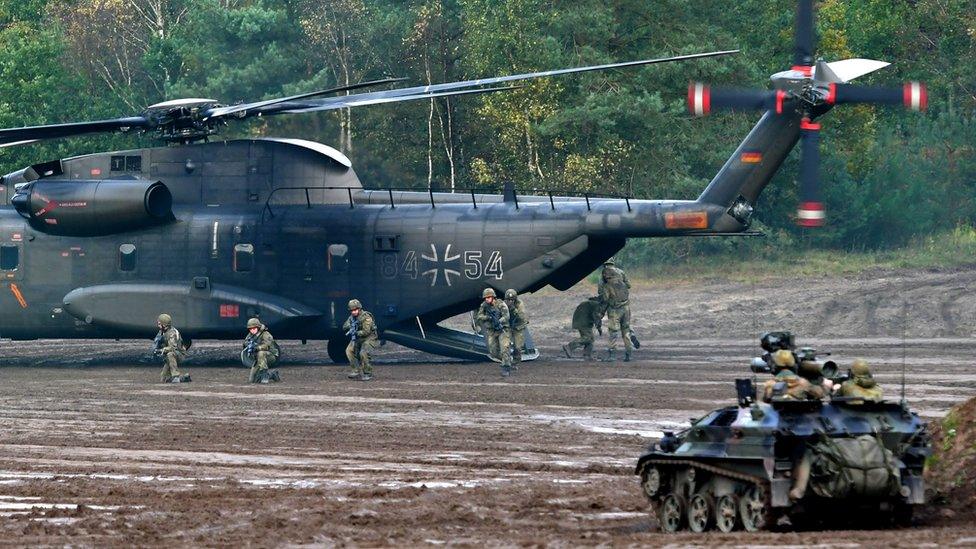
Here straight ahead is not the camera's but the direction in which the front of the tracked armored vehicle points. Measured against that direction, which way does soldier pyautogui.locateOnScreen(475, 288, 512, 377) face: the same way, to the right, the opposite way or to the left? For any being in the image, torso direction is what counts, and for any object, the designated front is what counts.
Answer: to the left

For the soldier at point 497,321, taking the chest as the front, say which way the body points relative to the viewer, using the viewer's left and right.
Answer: facing the viewer and to the left of the viewer

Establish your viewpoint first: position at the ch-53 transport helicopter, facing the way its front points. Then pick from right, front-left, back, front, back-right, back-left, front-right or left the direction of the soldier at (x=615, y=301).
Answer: back

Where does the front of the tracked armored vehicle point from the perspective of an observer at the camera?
facing away from the viewer and to the left of the viewer

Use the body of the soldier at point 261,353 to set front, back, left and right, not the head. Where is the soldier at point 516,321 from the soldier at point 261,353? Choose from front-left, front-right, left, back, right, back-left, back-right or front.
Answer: back-left

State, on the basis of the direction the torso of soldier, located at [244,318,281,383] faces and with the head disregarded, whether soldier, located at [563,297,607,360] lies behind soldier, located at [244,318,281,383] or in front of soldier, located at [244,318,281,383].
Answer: behind

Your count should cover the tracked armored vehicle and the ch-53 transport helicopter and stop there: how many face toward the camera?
0

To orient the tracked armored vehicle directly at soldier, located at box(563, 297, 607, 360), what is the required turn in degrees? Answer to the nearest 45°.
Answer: approximately 45° to its right

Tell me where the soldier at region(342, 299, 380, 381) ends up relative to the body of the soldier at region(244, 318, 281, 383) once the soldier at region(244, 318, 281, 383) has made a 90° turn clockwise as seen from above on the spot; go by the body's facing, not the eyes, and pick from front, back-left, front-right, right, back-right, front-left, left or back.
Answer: back-right

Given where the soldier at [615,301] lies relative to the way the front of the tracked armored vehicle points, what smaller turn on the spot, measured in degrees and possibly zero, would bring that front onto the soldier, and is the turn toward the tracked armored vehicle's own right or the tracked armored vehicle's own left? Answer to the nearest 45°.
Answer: approximately 45° to the tracked armored vehicle's own right

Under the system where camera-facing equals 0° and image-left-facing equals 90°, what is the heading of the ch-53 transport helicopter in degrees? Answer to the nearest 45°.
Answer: approximately 90°

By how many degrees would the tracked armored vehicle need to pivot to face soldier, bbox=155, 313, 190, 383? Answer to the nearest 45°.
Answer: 0° — it already faces them

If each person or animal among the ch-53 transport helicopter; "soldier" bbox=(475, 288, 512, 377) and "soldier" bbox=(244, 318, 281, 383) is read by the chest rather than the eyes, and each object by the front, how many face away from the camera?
0
